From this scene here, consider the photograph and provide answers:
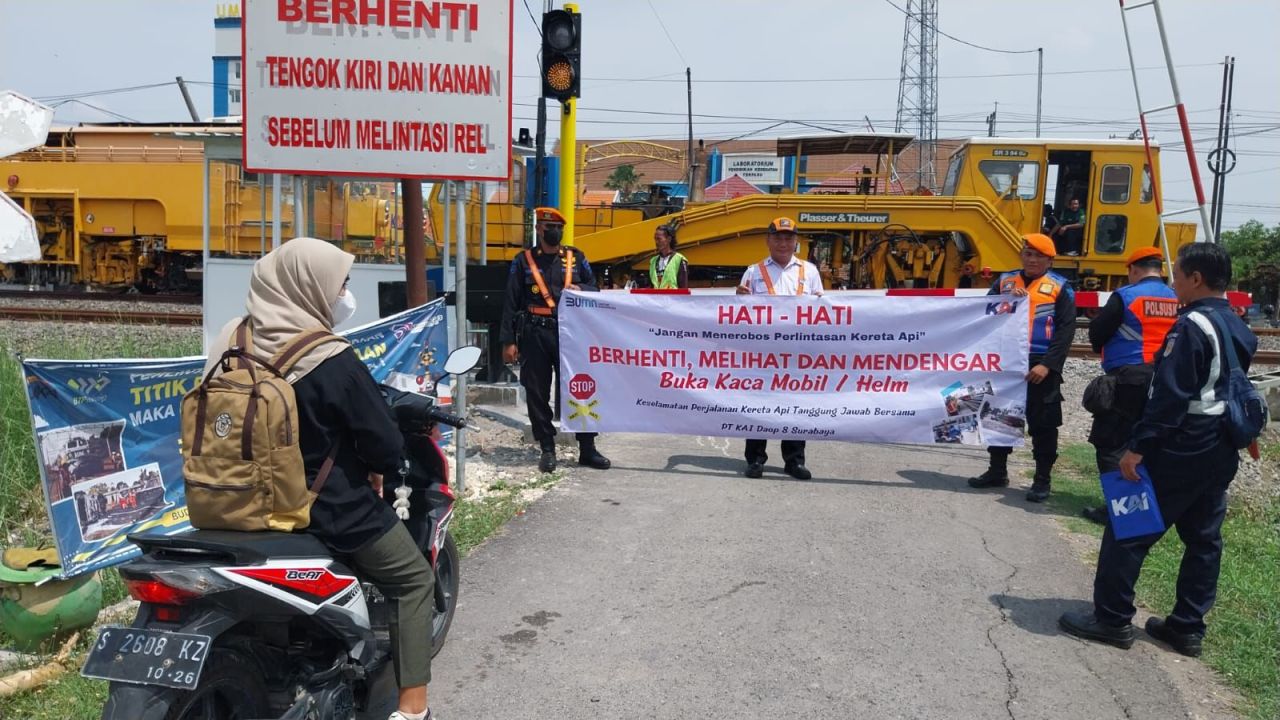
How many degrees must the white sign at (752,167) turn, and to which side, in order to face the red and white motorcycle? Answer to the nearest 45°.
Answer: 0° — it already faces it

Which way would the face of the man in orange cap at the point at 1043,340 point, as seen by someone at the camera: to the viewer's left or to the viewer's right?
to the viewer's left

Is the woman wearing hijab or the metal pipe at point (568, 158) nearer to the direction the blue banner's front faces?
the woman wearing hijab

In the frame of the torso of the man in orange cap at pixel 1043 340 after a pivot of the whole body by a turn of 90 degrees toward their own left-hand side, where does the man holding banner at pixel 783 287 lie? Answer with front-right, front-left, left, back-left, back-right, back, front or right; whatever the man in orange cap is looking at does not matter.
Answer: back-right

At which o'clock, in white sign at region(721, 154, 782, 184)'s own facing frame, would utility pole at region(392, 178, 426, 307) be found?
The utility pole is roughly at 12 o'clock from the white sign.

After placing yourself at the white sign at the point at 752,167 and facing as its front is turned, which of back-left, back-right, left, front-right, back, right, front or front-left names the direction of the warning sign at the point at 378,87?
front

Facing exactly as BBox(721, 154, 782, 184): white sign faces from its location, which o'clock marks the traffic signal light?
The traffic signal light is roughly at 12 o'clock from the white sign.

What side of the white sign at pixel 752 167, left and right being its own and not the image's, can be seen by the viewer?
front

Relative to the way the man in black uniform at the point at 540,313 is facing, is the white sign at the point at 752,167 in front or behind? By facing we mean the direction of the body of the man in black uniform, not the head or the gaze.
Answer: behind

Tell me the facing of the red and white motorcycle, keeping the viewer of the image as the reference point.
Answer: facing away from the viewer and to the right of the viewer

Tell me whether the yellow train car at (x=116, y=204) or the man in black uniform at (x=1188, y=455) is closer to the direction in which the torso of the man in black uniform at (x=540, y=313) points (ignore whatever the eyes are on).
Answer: the man in black uniform

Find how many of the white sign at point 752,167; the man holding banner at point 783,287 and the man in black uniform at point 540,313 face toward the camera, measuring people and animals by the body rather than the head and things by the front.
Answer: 3

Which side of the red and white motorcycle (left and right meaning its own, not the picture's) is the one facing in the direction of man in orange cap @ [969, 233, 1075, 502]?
front

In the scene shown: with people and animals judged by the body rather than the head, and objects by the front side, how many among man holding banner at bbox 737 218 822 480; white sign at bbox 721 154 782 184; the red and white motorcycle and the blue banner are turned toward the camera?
3

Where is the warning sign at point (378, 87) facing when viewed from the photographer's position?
facing the viewer
